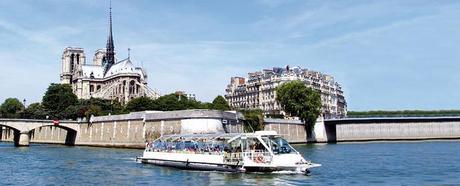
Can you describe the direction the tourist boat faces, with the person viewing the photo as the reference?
facing the viewer and to the right of the viewer
